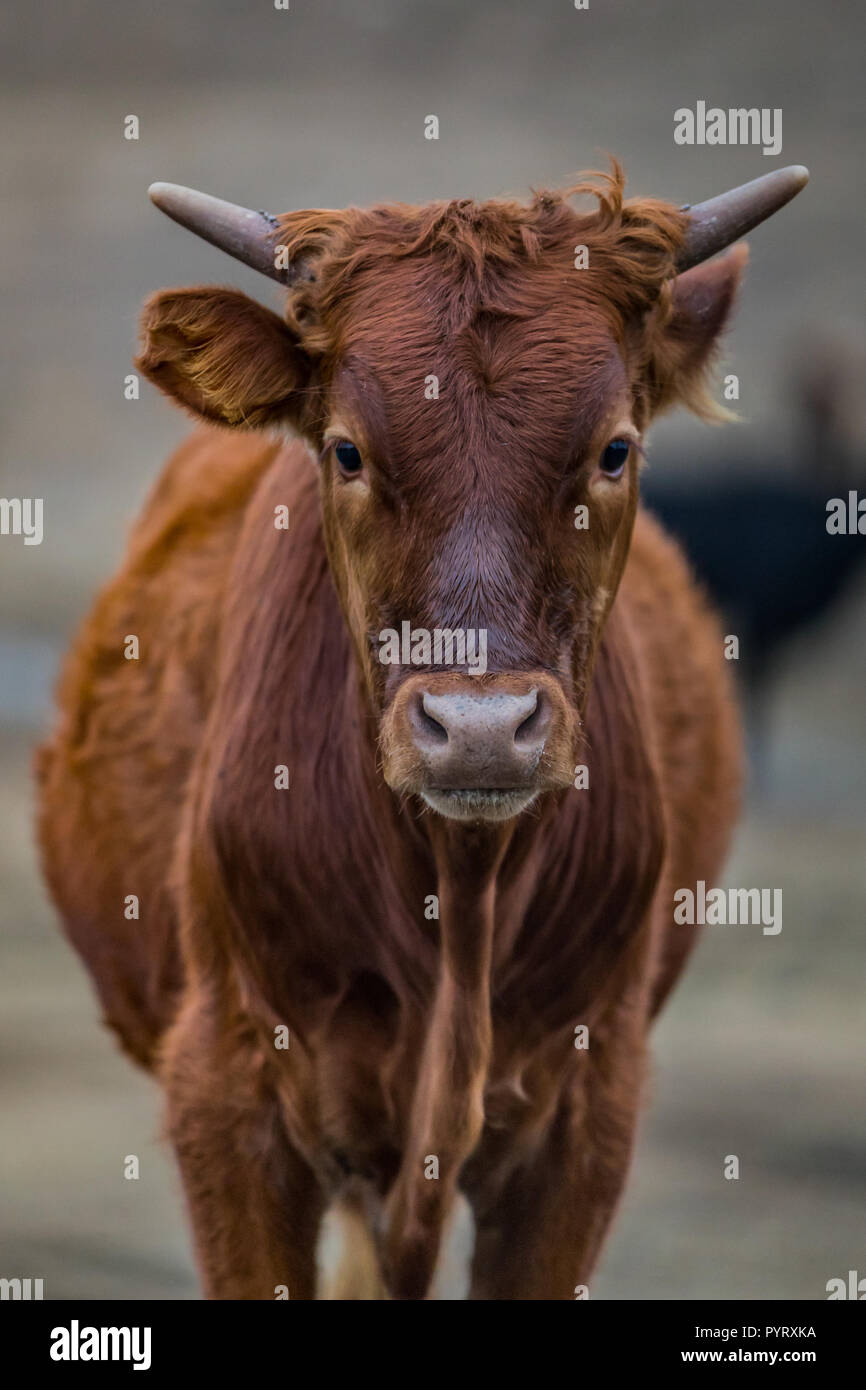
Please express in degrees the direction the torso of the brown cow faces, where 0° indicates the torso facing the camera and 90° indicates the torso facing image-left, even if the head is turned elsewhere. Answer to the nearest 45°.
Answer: approximately 0°

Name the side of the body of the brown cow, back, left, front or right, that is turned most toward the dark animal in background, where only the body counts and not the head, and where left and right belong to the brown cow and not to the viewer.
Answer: back
